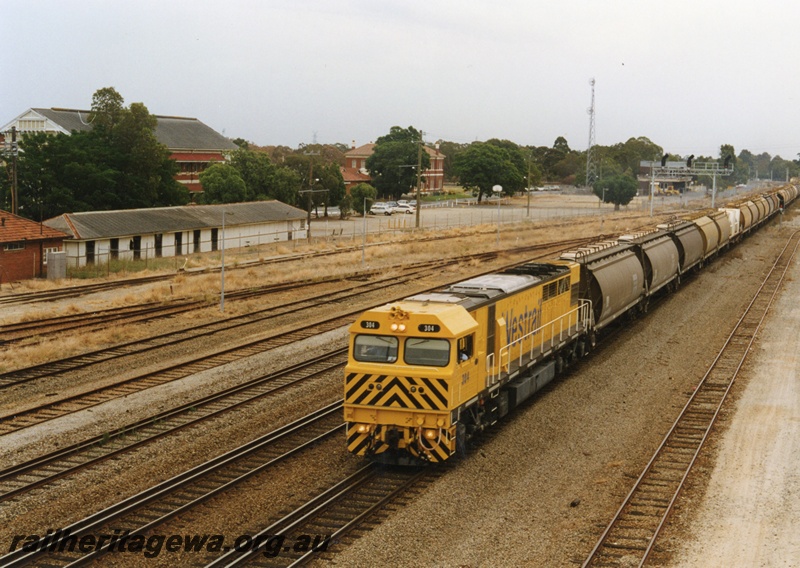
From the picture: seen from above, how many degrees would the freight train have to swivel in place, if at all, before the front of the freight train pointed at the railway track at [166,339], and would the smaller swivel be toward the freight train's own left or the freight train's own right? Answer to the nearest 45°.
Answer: approximately 90° to the freight train's own right

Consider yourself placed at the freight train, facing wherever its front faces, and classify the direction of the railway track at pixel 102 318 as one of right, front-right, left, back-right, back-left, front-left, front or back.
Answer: right

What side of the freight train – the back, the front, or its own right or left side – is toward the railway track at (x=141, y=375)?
right

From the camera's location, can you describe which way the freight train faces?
facing the viewer and to the left of the viewer
